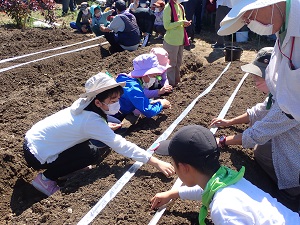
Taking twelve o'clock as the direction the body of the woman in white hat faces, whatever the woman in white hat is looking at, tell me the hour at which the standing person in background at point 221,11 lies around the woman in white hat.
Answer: The standing person in background is roughly at 10 o'clock from the woman in white hat.

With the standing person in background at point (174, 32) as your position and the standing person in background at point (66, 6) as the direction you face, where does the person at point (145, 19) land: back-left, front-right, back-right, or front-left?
front-right

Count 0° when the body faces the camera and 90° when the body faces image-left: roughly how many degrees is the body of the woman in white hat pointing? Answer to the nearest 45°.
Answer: approximately 270°

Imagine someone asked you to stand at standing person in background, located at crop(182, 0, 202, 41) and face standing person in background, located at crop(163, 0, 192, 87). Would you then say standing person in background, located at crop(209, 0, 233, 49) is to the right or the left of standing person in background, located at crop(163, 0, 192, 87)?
left

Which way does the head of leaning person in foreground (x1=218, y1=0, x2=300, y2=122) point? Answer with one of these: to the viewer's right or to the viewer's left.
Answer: to the viewer's left

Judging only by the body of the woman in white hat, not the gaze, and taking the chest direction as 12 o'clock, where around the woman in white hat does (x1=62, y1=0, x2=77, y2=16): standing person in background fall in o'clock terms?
The standing person in background is roughly at 9 o'clock from the woman in white hat.

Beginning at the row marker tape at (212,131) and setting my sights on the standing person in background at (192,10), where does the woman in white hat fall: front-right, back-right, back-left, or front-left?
back-left
